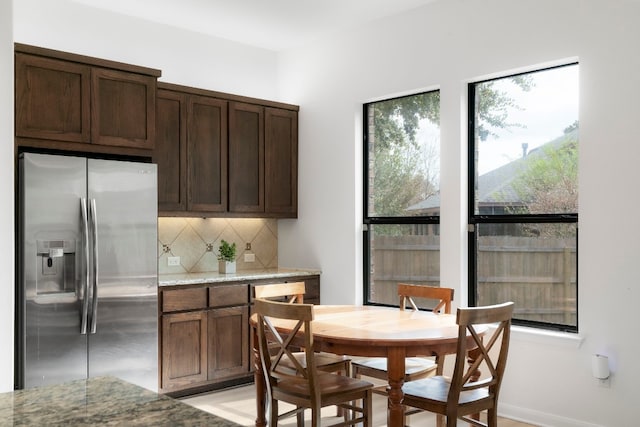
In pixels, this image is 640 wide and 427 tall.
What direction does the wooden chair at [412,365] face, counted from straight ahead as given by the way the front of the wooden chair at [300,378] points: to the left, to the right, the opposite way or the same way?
the opposite way

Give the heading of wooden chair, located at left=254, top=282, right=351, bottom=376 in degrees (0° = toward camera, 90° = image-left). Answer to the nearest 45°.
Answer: approximately 315°

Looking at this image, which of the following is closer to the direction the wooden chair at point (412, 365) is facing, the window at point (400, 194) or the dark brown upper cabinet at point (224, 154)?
the dark brown upper cabinet

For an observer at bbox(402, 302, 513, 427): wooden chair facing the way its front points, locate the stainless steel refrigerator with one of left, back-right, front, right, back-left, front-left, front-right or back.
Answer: front-left

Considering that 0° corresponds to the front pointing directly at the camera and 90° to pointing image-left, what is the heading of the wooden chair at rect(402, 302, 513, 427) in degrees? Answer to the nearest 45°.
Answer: approximately 135°

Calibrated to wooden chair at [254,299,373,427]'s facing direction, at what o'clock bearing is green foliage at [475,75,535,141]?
The green foliage is roughly at 12 o'clock from the wooden chair.

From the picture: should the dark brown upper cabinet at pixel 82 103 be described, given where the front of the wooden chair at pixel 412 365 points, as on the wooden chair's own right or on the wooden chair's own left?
on the wooden chair's own right

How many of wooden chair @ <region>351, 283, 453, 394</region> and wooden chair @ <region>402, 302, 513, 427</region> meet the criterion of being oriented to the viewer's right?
0

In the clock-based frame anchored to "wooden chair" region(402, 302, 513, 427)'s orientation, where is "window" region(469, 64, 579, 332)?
The window is roughly at 2 o'clock from the wooden chair.

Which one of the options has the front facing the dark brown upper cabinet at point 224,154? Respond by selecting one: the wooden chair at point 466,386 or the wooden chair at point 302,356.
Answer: the wooden chair at point 466,386

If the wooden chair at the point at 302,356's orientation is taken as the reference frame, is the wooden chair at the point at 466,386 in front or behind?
in front

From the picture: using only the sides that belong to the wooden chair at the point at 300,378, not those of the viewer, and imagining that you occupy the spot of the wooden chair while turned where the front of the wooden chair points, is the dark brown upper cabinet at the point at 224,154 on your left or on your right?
on your left

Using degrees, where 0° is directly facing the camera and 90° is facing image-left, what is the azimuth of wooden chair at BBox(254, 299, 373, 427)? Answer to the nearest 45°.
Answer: approximately 225°

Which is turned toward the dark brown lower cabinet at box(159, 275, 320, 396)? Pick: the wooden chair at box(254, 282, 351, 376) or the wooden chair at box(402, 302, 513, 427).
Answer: the wooden chair at box(402, 302, 513, 427)

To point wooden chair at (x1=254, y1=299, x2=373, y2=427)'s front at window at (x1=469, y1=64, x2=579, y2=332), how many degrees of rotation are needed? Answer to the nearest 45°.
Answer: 0° — it already faces it
